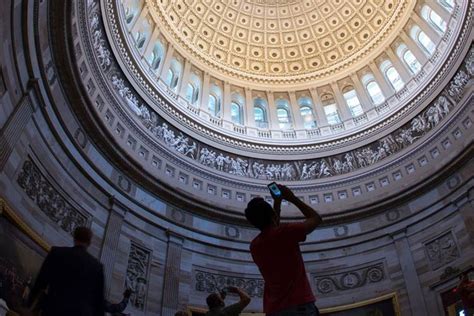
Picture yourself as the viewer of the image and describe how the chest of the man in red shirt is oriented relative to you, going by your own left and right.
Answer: facing away from the viewer and to the right of the viewer

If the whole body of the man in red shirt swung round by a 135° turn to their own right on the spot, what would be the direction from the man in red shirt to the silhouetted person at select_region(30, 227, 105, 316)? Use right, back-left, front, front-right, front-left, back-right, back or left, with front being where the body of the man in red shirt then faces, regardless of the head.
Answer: right
